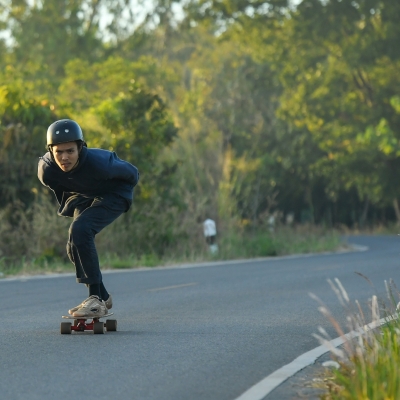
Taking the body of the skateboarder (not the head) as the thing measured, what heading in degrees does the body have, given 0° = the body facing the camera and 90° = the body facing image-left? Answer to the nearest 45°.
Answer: approximately 45°
